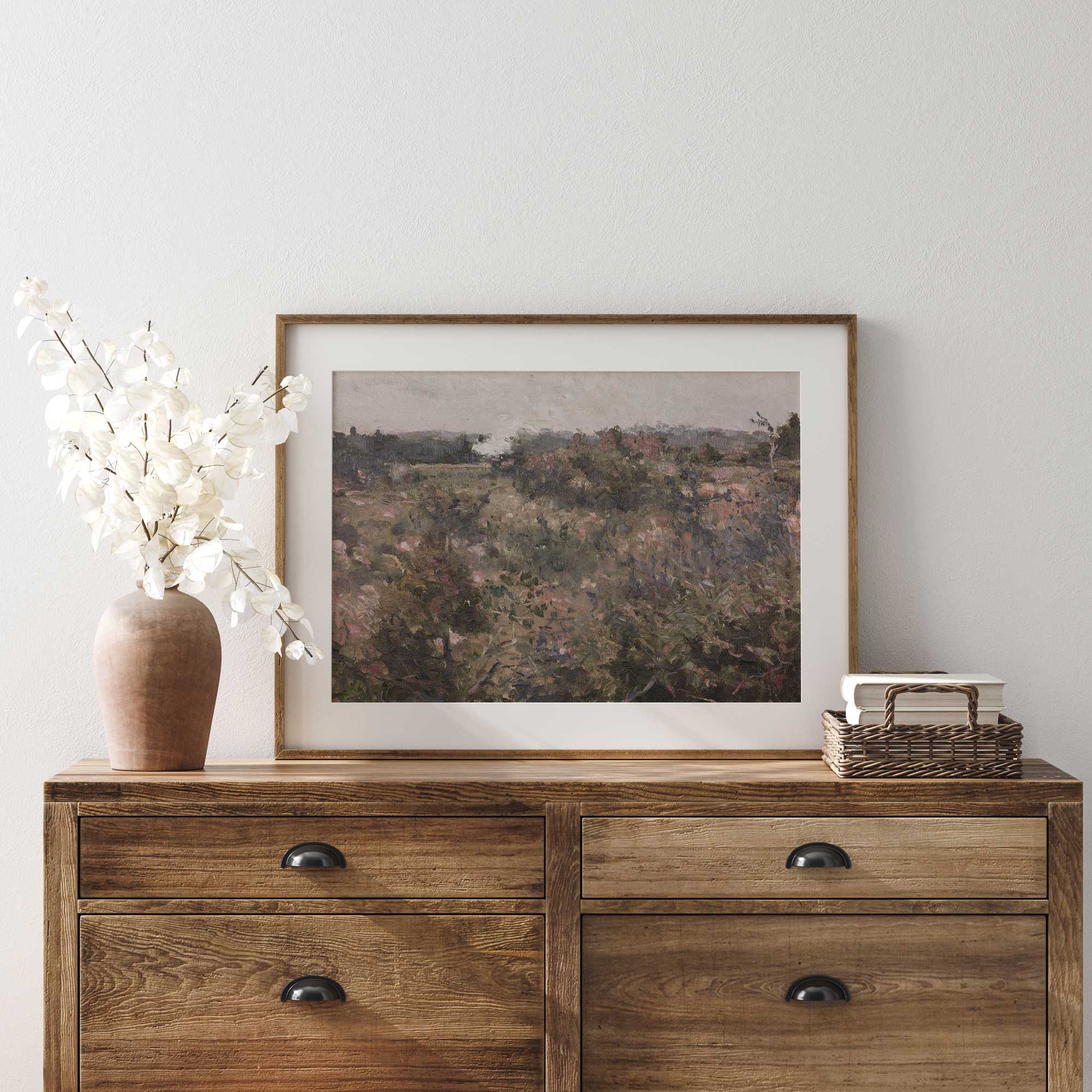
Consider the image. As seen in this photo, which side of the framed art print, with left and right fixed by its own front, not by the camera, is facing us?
front
